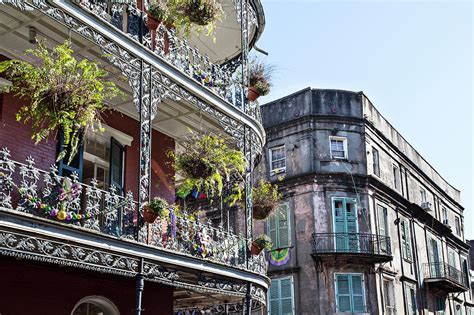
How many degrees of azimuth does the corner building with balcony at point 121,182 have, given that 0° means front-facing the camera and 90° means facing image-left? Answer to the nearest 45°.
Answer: approximately 315°

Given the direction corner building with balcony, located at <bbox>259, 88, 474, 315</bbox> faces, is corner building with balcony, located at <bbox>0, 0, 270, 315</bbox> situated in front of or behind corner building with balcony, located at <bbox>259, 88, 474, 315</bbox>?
in front

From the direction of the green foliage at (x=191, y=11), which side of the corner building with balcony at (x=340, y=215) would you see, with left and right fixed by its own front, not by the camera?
front

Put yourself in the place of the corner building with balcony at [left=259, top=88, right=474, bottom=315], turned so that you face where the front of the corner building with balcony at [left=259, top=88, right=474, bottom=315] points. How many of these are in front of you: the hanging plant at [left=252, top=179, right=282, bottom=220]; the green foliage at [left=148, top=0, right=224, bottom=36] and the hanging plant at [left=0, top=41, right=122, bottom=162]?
3

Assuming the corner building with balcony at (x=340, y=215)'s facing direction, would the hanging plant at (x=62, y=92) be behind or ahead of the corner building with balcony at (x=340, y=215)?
ahead

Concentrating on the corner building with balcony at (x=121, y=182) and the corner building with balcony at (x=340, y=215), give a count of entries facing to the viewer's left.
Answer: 0

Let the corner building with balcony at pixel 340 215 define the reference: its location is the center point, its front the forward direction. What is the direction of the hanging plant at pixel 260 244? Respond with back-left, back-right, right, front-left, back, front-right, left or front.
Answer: front

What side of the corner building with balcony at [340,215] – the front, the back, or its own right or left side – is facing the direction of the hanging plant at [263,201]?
front

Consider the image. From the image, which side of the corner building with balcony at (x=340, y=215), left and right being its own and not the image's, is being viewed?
front
